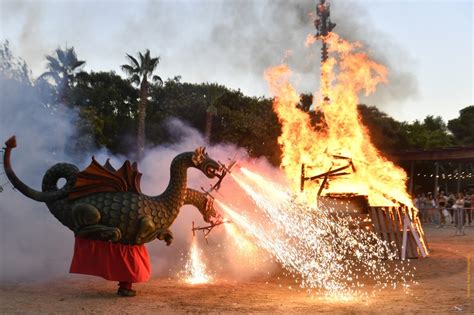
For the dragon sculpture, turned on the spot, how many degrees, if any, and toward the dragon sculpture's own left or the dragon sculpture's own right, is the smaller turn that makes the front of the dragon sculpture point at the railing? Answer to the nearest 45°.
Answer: approximately 45° to the dragon sculpture's own left

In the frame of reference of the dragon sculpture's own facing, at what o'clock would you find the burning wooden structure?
The burning wooden structure is roughly at 11 o'clock from the dragon sculpture.

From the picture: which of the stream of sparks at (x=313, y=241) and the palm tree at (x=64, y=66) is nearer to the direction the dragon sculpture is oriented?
the stream of sparks

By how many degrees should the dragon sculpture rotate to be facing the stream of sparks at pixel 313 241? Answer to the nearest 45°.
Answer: approximately 45° to its left

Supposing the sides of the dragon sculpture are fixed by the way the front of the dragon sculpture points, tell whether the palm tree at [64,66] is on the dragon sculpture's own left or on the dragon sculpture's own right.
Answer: on the dragon sculpture's own left

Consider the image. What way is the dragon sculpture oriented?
to the viewer's right
